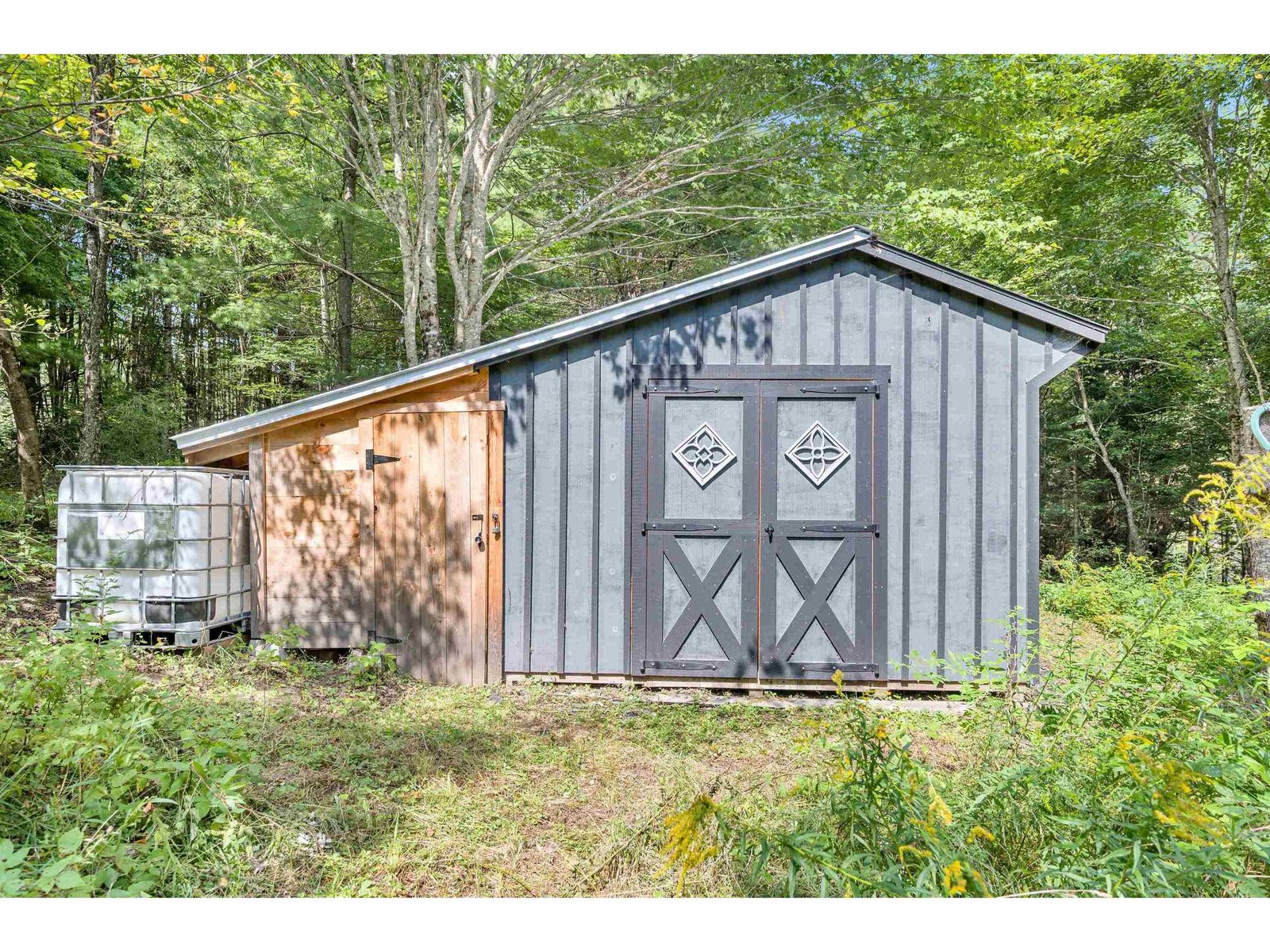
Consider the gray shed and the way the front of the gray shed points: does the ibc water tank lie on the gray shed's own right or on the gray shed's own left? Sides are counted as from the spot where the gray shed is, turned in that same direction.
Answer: on the gray shed's own right

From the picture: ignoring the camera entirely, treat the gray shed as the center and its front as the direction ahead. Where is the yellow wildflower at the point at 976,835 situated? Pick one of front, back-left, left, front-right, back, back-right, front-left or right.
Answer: front

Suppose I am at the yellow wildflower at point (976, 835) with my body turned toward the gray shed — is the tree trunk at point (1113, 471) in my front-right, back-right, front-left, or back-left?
front-right

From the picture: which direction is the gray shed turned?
toward the camera

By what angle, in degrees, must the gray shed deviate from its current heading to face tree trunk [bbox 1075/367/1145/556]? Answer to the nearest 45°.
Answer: approximately 135° to its left

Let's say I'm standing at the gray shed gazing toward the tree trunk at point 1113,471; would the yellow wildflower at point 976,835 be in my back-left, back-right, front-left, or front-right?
back-right

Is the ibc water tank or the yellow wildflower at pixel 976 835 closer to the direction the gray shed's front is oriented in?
the yellow wildflower
